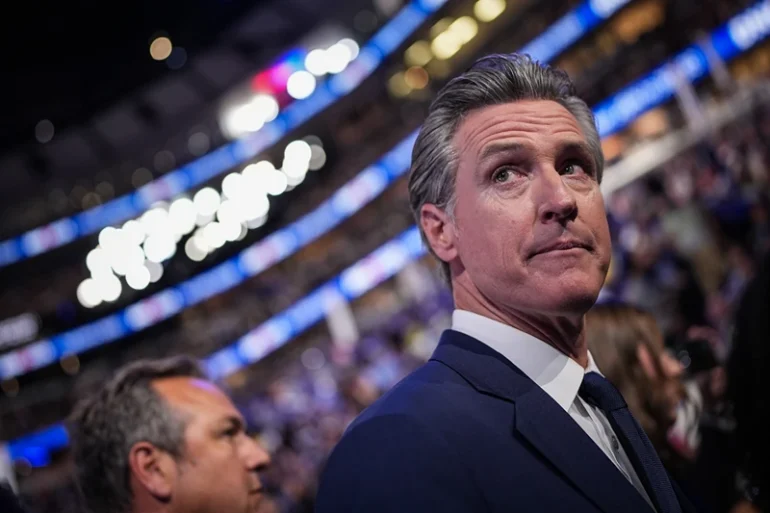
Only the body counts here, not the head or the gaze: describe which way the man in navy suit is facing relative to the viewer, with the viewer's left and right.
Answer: facing the viewer and to the right of the viewer

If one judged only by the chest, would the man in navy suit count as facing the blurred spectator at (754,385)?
no

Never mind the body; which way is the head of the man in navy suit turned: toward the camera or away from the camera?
toward the camera
